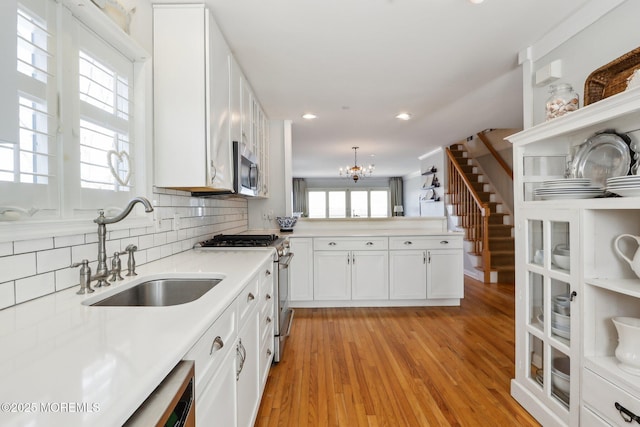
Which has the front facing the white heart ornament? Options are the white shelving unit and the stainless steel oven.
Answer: the white shelving unit

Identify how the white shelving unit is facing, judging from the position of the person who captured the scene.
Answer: facing the viewer and to the left of the viewer

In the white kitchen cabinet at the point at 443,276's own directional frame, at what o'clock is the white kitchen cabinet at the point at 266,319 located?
the white kitchen cabinet at the point at 266,319 is roughly at 1 o'clock from the white kitchen cabinet at the point at 443,276.

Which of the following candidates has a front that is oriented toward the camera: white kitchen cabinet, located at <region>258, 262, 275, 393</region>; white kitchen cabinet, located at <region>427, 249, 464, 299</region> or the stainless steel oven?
white kitchen cabinet, located at <region>427, 249, 464, 299</region>

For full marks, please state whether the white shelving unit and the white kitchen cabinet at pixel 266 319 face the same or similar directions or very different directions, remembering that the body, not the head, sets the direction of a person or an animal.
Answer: very different directions

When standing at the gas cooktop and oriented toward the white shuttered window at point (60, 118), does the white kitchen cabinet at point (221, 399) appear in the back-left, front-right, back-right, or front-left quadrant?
front-left

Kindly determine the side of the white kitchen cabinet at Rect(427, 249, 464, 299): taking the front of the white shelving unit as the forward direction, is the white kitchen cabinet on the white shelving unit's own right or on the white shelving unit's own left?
on the white shelving unit's own right

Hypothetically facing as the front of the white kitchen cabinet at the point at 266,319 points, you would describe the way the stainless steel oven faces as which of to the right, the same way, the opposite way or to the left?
the same way

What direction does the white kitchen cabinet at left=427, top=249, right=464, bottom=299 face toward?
toward the camera

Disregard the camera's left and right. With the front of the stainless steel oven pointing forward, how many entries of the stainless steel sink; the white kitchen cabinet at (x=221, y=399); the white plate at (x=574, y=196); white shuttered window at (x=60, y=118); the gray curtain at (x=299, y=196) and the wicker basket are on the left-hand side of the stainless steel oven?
1

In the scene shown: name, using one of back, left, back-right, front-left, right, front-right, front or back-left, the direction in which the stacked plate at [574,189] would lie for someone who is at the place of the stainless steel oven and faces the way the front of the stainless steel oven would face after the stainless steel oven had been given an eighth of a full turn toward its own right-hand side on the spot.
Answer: front

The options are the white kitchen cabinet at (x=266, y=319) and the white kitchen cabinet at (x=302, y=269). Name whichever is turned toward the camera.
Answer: the white kitchen cabinet at (x=302, y=269)

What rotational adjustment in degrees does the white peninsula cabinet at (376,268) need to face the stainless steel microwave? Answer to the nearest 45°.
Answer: approximately 45° to its right

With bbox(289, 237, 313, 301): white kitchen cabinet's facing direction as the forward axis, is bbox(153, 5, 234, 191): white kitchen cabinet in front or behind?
in front

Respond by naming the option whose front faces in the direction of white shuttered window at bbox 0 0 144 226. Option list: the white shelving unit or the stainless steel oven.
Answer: the white shelving unit

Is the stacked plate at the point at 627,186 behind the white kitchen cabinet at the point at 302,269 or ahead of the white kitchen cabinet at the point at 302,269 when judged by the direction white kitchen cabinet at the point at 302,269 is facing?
ahead

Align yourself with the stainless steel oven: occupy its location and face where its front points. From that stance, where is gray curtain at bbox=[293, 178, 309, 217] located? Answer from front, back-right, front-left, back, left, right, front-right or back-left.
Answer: left

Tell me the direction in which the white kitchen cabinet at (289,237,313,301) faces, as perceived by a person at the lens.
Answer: facing the viewer

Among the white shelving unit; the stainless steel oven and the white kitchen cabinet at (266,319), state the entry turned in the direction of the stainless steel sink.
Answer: the white shelving unit

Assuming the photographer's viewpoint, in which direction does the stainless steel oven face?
facing to the right of the viewer

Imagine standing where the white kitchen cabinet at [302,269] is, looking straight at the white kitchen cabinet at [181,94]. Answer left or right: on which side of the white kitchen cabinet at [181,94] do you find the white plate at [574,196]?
left

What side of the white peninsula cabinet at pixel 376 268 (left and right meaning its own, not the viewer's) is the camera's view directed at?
front
